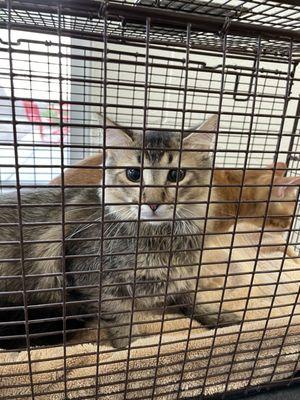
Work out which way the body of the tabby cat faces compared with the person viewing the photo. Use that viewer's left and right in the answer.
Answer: facing the viewer and to the right of the viewer
